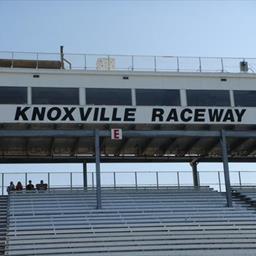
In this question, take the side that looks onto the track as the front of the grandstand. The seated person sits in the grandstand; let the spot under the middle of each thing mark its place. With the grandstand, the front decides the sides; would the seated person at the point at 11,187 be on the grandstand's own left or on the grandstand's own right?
on the grandstand's own right

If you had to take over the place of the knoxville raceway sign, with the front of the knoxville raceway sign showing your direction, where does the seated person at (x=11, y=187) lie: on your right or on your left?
on your right

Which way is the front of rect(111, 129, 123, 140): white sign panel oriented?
toward the camera

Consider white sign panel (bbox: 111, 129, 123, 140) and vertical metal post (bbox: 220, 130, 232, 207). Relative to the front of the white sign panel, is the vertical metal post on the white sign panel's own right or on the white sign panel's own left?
on the white sign panel's own left

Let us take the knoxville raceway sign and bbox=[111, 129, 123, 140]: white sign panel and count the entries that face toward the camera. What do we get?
2

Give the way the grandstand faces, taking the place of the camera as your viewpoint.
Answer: facing the viewer

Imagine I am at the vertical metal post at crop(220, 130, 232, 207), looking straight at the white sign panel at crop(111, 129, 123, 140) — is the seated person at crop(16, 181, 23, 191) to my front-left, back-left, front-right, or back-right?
front-right
